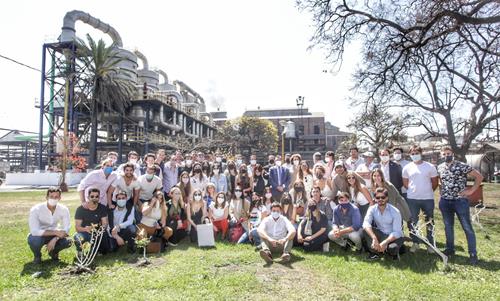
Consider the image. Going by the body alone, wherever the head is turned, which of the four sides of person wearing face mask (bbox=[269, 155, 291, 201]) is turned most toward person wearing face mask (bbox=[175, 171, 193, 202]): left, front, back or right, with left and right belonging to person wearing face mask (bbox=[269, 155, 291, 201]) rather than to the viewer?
right

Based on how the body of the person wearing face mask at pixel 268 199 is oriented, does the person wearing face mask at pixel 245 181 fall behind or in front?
behind

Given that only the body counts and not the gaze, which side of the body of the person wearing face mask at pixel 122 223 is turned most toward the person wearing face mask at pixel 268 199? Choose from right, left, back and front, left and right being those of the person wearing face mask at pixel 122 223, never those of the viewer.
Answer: left

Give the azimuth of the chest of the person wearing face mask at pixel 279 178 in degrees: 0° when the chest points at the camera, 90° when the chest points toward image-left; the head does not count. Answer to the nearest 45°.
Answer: approximately 0°

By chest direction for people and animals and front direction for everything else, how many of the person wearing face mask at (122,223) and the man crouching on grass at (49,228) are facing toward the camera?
2

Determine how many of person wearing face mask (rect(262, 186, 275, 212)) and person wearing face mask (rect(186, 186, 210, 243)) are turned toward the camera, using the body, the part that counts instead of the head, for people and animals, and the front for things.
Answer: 2

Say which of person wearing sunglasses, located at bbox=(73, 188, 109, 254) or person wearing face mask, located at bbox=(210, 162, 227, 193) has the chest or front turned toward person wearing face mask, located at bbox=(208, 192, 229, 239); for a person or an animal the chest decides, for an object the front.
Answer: person wearing face mask, located at bbox=(210, 162, 227, 193)
